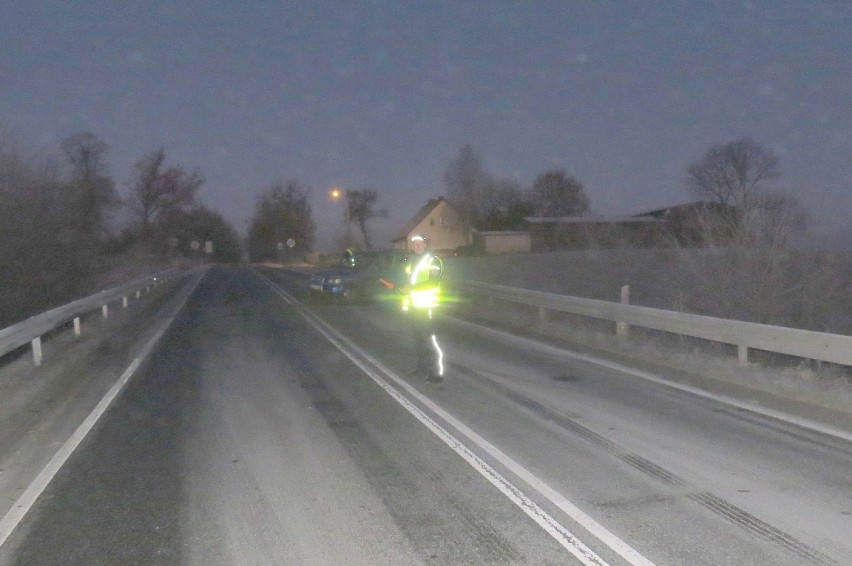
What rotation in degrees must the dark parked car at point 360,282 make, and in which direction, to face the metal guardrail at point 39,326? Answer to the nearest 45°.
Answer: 0° — it already faces it

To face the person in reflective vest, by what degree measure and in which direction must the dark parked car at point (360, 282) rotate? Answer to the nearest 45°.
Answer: approximately 45° to its left

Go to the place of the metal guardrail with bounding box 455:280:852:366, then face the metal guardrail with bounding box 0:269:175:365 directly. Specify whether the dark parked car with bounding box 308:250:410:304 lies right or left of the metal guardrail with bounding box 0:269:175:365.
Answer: right

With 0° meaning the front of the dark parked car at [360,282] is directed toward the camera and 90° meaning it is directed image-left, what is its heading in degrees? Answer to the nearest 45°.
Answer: approximately 45°

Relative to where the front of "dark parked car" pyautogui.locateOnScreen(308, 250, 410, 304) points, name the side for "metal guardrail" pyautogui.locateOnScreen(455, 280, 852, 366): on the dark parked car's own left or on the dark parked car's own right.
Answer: on the dark parked car's own left
